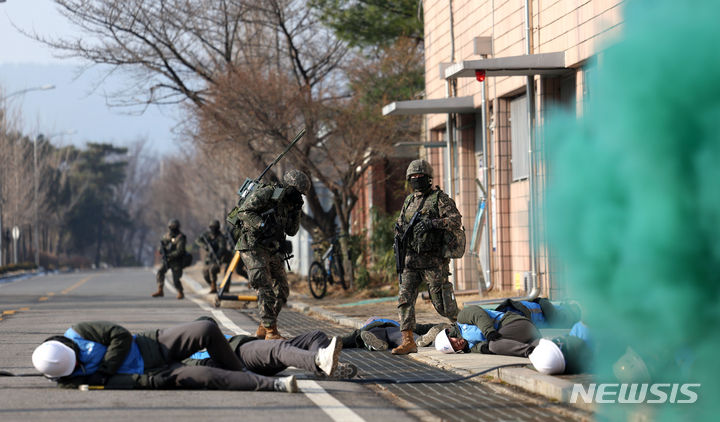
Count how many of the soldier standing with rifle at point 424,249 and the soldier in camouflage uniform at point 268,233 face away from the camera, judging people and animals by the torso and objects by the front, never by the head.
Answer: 0

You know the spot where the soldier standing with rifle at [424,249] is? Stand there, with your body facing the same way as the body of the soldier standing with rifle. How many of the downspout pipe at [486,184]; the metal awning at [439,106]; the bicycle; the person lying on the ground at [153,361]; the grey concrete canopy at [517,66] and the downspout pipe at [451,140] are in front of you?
1

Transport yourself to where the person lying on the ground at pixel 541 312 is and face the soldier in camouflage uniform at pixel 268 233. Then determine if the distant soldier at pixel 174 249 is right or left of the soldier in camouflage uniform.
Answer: right

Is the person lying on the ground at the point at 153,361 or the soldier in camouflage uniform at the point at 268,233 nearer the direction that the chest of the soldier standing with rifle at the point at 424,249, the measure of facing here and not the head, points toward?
the person lying on the ground

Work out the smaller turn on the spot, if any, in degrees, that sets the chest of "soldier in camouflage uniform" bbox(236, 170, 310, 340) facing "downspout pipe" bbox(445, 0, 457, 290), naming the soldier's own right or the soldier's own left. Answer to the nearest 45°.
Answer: approximately 90° to the soldier's own left
